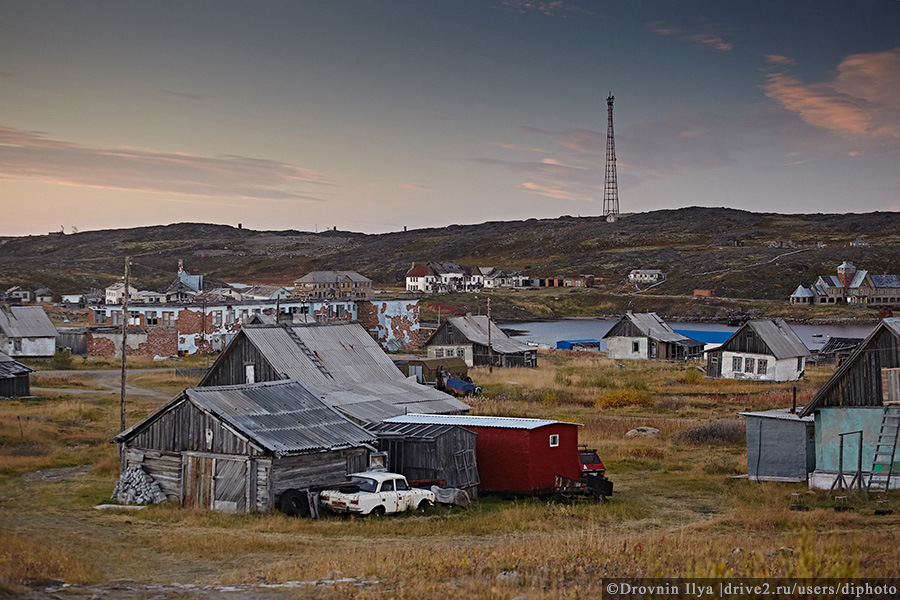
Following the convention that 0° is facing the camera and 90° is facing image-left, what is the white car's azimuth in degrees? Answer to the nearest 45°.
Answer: approximately 225°

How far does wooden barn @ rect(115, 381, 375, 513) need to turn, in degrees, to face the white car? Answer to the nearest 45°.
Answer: approximately 90° to its left

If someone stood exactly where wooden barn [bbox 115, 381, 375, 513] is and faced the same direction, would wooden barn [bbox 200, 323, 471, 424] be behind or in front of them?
behind

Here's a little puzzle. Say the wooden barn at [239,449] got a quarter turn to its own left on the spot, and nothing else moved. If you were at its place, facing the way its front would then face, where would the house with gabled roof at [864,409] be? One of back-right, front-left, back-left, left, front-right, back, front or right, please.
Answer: front-left

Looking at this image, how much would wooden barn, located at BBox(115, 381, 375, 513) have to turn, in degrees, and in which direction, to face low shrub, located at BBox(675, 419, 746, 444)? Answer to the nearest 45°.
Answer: approximately 180°

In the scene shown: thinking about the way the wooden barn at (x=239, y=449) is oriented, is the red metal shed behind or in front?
behind

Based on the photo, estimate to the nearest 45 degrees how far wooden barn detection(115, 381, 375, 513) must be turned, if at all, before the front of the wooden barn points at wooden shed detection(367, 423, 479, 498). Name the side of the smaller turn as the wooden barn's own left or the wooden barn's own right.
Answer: approximately 135° to the wooden barn's own left

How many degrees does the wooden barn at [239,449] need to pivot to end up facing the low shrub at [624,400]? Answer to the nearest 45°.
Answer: approximately 180°

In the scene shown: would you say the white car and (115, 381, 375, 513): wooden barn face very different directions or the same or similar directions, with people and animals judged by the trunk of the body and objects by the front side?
very different directions

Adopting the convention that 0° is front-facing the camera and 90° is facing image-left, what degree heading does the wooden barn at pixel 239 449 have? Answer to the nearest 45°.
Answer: approximately 45°
